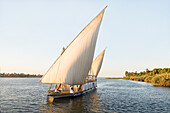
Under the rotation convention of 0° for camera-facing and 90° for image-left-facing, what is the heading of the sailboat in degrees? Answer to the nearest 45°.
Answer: approximately 45°
